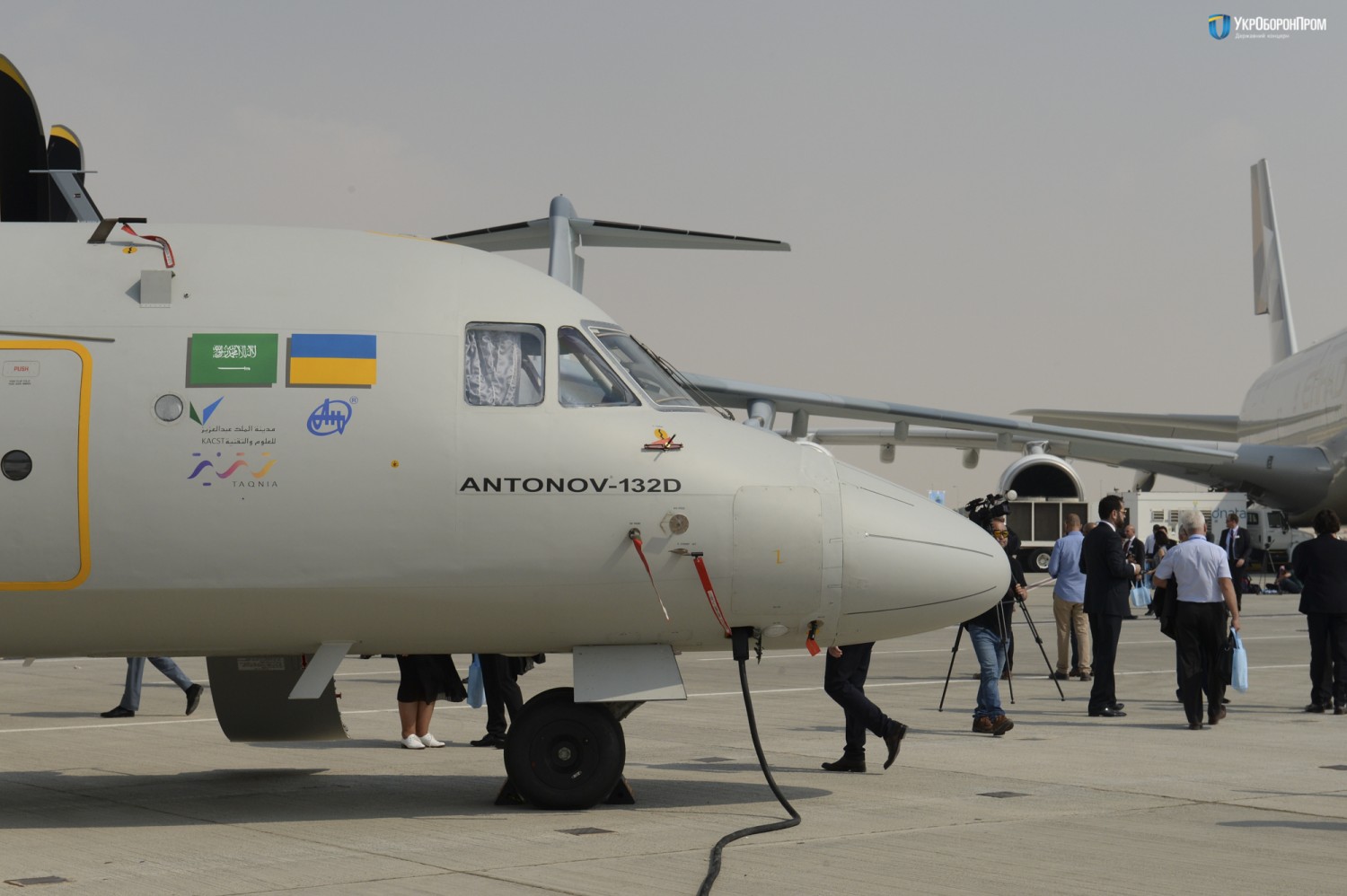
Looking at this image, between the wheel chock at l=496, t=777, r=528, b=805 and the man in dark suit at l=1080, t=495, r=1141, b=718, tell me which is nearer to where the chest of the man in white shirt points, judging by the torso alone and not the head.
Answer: the man in dark suit

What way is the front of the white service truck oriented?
to the viewer's right

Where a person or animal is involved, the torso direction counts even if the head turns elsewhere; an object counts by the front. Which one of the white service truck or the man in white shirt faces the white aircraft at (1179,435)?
the man in white shirt

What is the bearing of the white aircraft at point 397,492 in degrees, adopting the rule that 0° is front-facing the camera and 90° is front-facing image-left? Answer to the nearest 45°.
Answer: approximately 270°

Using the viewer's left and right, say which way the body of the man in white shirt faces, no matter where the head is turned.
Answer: facing away from the viewer

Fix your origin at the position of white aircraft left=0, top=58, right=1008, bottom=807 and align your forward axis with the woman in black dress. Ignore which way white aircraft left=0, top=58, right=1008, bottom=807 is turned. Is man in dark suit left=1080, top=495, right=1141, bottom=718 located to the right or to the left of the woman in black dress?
right

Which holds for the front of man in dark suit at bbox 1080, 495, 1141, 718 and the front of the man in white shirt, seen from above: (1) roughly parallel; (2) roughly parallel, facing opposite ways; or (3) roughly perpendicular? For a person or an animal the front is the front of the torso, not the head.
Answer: roughly perpendicular

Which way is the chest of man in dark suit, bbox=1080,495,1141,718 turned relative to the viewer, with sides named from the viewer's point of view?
facing to the right of the viewer
